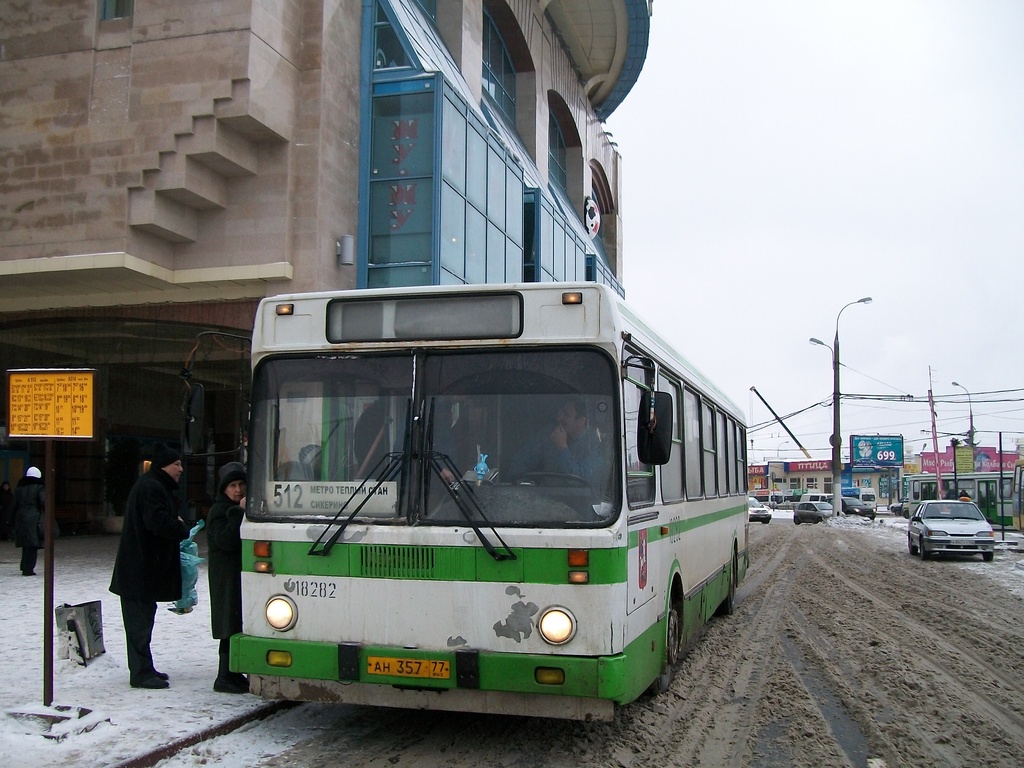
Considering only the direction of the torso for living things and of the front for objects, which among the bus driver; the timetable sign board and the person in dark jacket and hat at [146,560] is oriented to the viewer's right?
the person in dark jacket and hat

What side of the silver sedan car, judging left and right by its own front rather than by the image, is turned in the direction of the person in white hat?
right

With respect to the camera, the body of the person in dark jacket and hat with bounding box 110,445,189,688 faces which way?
to the viewer's right

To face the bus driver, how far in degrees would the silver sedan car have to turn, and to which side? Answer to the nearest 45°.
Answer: approximately 45° to its right

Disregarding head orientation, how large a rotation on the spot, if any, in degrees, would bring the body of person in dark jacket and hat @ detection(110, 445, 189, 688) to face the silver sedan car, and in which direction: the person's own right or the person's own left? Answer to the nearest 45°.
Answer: approximately 45° to the person's own left

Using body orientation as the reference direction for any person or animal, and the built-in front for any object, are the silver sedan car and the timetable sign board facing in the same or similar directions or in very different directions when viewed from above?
same or similar directions

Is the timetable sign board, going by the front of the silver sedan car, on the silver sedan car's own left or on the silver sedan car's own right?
on the silver sedan car's own right

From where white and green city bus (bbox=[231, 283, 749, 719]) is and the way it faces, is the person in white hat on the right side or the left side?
on its right

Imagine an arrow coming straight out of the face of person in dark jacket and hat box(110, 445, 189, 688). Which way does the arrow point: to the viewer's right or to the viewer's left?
to the viewer's right

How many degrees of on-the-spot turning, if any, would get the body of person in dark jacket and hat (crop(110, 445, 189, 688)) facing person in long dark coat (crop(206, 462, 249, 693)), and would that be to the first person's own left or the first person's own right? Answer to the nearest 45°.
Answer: approximately 45° to the first person's own right

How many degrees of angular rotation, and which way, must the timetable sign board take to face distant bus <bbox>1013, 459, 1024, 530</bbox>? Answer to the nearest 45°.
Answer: approximately 135° to its left

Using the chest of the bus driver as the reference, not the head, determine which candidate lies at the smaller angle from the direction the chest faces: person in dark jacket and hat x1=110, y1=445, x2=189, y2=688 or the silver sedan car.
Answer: the person in dark jacket and hat

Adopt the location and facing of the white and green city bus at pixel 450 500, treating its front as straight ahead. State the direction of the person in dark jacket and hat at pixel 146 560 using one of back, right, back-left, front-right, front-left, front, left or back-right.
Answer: right

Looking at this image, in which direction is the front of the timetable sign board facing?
toward the camera

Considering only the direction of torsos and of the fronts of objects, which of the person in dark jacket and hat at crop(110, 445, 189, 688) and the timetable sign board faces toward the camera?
the timetable sign board
